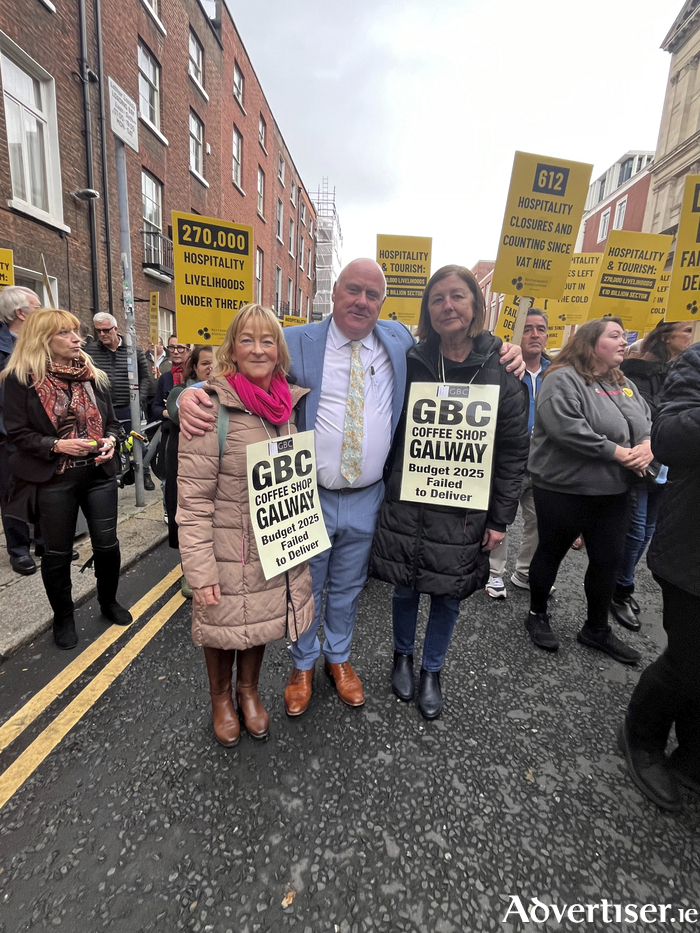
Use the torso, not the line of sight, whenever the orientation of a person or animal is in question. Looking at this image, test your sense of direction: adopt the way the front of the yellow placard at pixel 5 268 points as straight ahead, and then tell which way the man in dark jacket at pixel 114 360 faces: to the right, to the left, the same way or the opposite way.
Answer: the same way

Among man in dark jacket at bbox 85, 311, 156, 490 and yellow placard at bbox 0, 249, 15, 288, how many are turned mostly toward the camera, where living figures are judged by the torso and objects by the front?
2

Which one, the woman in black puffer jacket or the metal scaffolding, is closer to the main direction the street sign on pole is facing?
the woman in black puffer jacket

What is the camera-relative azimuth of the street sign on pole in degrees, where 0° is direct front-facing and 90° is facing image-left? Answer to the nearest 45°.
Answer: approximately 315°

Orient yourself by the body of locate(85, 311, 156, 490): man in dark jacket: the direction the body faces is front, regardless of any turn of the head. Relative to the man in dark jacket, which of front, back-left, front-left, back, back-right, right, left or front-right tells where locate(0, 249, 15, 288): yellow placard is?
front-right

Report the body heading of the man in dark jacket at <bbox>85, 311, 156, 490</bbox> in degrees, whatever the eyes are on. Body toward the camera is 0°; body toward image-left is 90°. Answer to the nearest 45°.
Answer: approximately 0°

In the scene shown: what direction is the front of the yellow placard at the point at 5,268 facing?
toward the camera

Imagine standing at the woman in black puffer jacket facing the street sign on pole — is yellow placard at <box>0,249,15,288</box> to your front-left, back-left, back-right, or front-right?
front-left

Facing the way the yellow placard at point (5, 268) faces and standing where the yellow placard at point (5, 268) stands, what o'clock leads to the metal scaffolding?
The metal scaffolding is roughly at 7 o'clock from the yellow placard.

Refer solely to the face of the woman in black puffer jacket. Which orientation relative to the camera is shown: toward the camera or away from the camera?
toward the camera

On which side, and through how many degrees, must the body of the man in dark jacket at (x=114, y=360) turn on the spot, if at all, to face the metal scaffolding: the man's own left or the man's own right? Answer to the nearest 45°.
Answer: approximately 135° to the man's own left

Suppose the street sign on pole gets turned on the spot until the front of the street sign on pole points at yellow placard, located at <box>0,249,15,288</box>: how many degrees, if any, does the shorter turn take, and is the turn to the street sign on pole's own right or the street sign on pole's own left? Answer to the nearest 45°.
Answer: approximately 90° to the street sign on pole's own right

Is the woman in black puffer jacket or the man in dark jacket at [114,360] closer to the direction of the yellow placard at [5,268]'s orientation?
the woman in black puffer jacket
